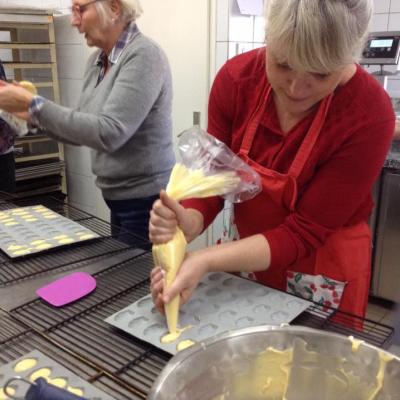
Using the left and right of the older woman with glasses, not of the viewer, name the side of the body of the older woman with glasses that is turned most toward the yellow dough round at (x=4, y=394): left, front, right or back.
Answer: left

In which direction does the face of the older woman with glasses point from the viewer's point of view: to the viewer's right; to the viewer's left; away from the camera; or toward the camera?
to the viewer's left

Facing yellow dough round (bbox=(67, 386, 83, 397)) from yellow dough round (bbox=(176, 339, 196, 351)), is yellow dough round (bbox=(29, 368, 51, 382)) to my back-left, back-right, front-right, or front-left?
front-right

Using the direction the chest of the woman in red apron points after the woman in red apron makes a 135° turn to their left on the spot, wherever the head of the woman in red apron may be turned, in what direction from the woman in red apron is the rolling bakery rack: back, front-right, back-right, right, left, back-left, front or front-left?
back-left

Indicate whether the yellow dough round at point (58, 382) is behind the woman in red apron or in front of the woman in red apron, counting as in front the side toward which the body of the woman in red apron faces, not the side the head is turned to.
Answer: in front

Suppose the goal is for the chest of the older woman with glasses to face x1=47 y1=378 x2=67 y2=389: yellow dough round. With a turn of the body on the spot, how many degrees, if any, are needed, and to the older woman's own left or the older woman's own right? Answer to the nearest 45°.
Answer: approximately 90° to the older woman's own left

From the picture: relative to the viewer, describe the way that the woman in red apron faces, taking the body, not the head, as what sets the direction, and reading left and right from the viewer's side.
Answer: facing the viewer and to the left of the viewer

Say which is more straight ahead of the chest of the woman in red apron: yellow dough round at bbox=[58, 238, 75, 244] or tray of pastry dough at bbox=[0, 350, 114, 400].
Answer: the tray of pastry dough

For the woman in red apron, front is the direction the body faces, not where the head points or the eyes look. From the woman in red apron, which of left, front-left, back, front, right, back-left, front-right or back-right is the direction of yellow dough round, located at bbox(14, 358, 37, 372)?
front

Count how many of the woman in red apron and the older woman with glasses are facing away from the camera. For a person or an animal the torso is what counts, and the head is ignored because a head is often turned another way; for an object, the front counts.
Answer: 0

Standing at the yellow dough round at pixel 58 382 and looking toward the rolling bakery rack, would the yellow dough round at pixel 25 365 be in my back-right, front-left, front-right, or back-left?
front-left

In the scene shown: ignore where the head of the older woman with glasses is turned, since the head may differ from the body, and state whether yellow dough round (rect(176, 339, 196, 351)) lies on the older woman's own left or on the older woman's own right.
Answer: on the older woman's own left

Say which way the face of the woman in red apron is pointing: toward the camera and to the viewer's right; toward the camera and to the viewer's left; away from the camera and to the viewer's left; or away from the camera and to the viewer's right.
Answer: toward the camera and to the viewer's left

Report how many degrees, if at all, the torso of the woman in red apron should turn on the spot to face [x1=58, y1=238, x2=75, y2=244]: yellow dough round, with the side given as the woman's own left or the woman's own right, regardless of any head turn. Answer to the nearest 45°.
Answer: approximately 45° to the woman's own right

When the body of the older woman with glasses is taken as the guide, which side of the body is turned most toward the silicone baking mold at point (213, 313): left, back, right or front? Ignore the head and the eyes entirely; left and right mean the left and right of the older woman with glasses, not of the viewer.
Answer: left

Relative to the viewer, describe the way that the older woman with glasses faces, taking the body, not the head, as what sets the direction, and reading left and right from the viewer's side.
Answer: facing to the left of the viewer

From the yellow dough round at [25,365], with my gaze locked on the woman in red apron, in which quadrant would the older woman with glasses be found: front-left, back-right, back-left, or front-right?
front-left
